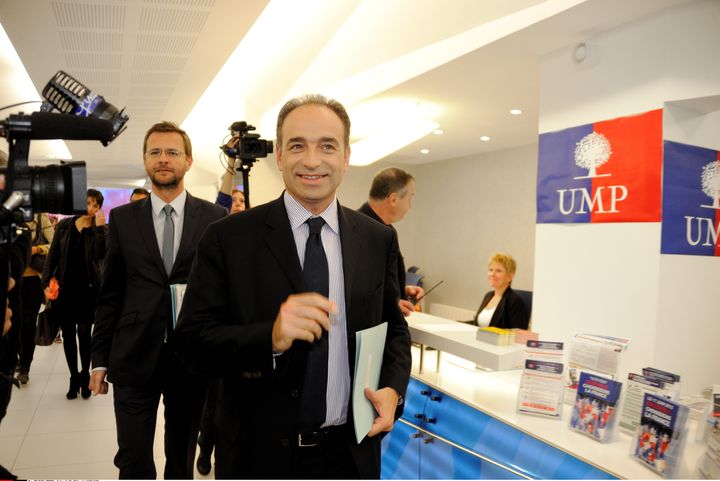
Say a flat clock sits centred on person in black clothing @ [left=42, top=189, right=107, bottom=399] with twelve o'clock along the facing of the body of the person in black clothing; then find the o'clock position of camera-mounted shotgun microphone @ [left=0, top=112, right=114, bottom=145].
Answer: The camera-mounted shotgun microphone is roughly at 12 o'clock from the person in black clothing.

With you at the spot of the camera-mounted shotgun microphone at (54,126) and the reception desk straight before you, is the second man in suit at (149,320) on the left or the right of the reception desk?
left

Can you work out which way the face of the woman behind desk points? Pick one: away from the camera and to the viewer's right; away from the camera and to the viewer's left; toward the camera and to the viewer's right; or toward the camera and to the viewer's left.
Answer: toward the camera and to the viewer's left

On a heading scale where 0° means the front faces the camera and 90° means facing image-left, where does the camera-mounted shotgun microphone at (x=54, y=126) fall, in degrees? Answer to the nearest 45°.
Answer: approximately 270°

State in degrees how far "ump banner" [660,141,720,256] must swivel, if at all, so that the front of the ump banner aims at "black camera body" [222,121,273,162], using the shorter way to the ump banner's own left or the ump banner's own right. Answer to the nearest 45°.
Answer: approximately 90° to the ump banner's own right

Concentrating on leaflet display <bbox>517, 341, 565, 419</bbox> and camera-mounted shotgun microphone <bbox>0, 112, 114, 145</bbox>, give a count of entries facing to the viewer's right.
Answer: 1

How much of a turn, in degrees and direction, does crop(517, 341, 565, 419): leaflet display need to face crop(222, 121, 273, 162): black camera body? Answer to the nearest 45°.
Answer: approximately 90° to its right

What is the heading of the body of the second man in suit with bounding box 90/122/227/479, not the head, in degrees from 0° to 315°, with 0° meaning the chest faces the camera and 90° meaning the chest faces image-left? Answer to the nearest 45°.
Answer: approximately 0°

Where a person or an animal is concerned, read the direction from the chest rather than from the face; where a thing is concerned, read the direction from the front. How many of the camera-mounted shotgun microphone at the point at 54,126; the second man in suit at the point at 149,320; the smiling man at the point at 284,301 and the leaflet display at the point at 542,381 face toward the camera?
3

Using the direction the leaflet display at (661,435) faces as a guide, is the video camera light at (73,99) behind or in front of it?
in front

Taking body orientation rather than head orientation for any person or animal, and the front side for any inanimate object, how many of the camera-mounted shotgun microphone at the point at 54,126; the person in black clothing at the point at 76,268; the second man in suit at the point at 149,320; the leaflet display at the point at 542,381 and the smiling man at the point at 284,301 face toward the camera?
4

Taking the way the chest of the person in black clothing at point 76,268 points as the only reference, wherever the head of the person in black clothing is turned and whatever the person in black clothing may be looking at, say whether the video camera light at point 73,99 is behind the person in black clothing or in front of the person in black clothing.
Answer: in front

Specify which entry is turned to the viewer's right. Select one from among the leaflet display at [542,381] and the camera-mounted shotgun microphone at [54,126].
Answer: the camera-mounted shotgun microphone
